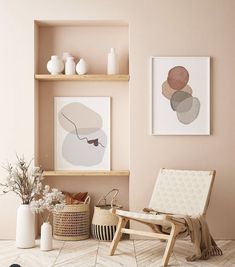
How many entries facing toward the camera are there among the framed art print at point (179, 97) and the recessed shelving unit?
2

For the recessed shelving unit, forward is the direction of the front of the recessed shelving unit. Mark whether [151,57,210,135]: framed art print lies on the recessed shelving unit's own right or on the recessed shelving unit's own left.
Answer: on the recessed shelving unit's own left

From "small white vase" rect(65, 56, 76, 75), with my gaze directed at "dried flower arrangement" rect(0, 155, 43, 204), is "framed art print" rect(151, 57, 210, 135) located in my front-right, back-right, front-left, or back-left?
back-left

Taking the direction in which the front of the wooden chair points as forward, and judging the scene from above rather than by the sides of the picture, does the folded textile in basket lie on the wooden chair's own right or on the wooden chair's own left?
on the wooden chair's own right

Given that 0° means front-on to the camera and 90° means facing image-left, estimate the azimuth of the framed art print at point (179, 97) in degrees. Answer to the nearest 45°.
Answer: approximately 0°

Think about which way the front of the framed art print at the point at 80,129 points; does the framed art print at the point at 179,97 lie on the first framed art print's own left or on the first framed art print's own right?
on the first framed art print's own left
